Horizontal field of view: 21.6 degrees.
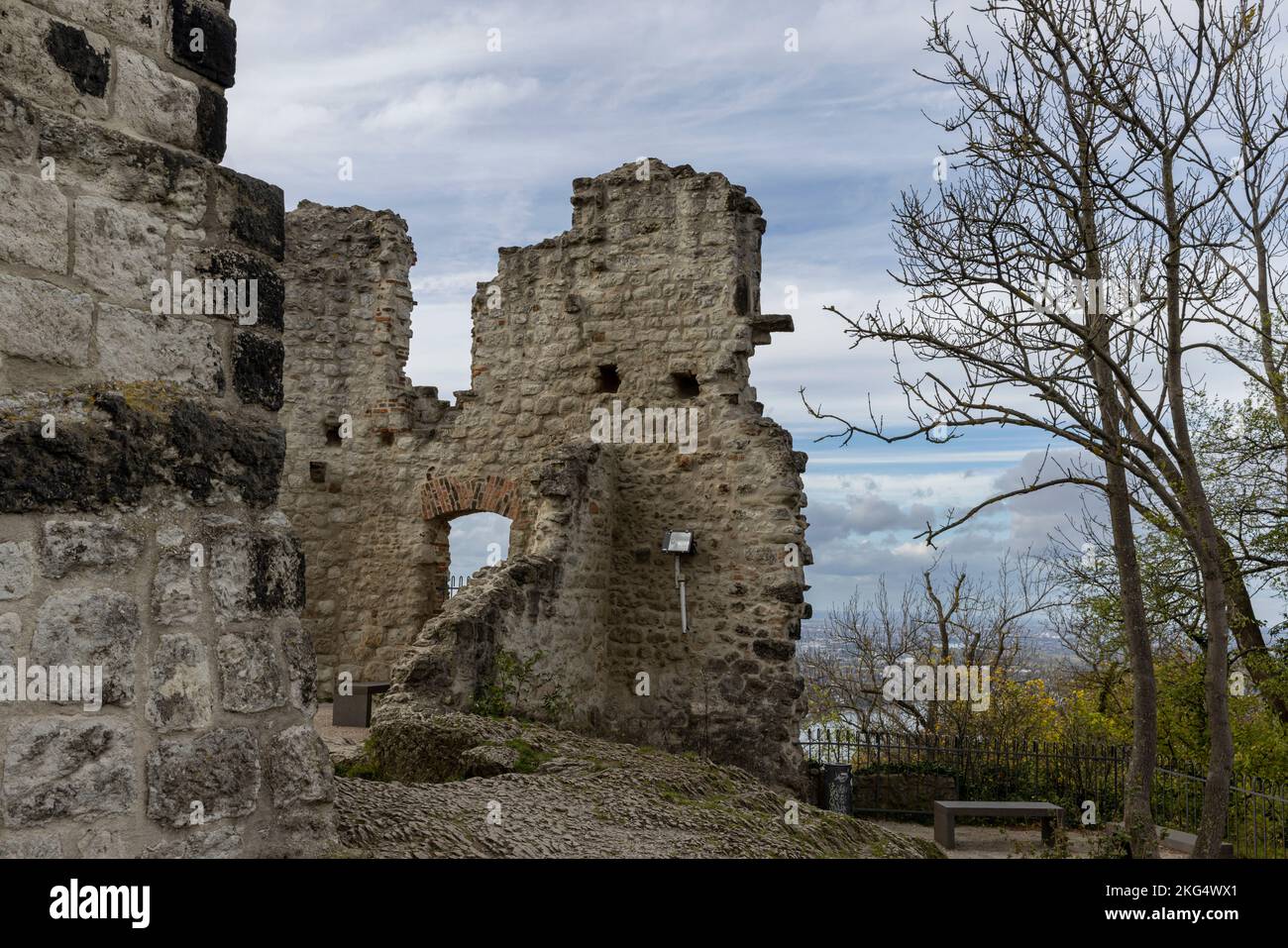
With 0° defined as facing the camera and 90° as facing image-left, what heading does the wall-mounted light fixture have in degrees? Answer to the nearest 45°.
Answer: approximately 0°

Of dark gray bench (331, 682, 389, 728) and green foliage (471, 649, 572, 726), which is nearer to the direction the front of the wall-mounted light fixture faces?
the green foliage

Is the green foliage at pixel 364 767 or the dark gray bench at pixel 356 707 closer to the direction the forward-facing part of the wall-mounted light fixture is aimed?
the green foliage

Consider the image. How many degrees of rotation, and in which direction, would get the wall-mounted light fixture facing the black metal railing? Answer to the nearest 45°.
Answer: approximately 135° to its left

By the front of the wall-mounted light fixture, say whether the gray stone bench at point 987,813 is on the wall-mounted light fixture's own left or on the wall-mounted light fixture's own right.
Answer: on the wall-mounted light fixture's own left
